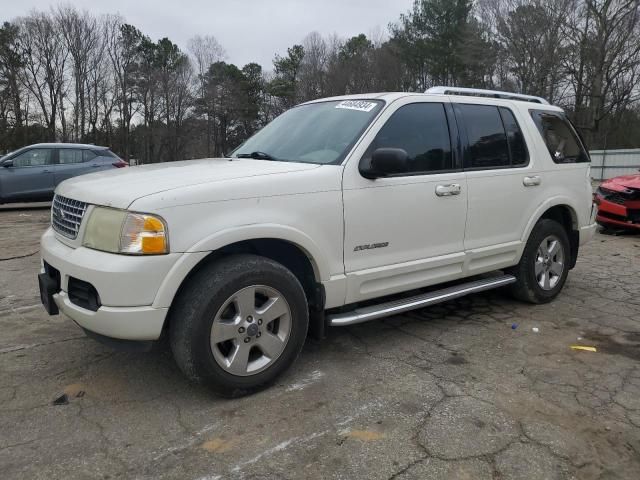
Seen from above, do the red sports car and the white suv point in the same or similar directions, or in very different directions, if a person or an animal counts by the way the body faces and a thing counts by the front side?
same or similar directions

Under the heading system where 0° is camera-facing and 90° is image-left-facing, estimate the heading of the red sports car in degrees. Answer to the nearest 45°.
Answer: approximately 45°

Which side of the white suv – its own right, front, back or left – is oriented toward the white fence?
back

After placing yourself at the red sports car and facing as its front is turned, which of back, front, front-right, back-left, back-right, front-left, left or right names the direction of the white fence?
back-right

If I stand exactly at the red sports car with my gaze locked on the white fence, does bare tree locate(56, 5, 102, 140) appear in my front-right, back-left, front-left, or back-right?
front-left

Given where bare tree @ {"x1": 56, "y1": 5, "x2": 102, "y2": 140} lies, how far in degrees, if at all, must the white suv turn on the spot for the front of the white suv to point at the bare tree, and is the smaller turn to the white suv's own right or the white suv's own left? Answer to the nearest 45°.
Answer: approximately 90° to the white suv's own right

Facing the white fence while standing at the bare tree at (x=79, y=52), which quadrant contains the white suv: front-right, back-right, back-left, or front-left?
front-right

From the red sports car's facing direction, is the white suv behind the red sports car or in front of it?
in front

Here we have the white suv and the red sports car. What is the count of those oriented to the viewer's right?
0

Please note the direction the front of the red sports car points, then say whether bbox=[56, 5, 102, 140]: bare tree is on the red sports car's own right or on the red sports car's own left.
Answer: on the red sports car's own right

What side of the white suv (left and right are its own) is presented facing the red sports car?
back

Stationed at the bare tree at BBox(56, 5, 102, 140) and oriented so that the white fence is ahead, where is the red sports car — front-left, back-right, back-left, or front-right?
front-right

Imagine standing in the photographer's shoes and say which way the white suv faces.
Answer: facing the viewer and to the left of the viewer

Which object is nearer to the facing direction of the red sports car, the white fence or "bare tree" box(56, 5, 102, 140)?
the bare tree
